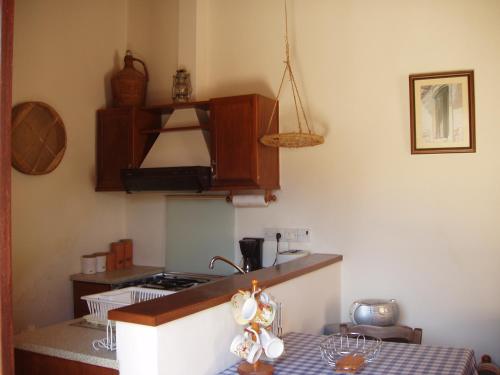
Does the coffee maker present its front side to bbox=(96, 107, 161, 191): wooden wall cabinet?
no

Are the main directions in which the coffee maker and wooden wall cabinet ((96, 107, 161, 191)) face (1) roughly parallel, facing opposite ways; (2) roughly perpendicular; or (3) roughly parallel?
roughly parallel

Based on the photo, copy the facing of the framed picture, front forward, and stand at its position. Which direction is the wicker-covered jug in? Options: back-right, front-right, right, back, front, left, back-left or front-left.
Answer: front-right

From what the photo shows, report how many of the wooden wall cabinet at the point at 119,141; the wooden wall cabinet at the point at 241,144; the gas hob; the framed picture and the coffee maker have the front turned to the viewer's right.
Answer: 0

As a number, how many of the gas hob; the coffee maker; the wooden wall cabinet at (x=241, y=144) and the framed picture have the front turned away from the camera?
0

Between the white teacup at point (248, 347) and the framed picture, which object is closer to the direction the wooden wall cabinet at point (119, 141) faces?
the white teacup

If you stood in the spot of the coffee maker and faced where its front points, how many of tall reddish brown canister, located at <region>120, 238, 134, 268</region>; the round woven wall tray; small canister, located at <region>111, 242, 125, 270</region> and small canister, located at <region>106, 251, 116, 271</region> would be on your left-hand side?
0

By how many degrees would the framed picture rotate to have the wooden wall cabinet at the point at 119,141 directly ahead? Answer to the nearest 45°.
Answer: approximately 45° to its right

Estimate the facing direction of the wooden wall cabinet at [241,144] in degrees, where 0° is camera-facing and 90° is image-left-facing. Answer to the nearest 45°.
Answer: approximately 45°

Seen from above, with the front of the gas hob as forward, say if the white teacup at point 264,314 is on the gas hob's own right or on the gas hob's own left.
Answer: on the gas hob's own left

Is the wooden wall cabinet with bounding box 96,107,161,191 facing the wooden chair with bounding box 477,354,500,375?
no

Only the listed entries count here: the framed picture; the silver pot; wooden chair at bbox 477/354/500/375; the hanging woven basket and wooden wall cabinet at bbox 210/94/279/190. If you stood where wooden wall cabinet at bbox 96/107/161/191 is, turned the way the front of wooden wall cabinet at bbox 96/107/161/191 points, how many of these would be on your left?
5

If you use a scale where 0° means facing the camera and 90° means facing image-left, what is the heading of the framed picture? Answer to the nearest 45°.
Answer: approximately 45°

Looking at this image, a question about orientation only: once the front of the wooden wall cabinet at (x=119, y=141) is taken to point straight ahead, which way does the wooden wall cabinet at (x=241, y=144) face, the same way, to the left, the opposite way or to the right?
the same way

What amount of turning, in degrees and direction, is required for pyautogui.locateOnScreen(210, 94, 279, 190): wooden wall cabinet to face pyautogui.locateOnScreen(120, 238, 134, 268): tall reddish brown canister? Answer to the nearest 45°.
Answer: approximately 90° to its right

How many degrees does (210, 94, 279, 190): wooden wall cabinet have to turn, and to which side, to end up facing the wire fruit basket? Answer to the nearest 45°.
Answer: approximately 45° to its left
